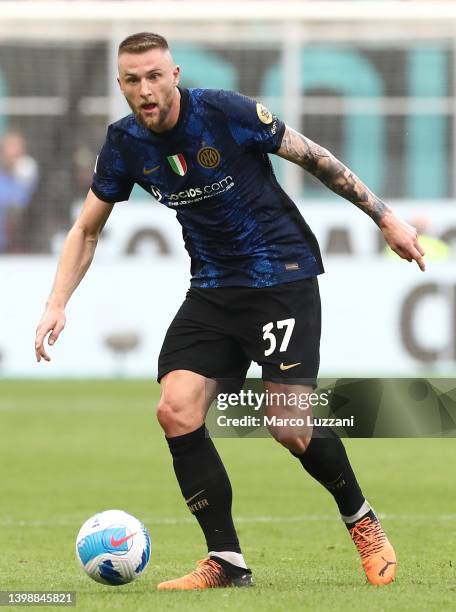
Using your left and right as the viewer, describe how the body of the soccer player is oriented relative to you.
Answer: facing the viewer and to the left of the viewer
